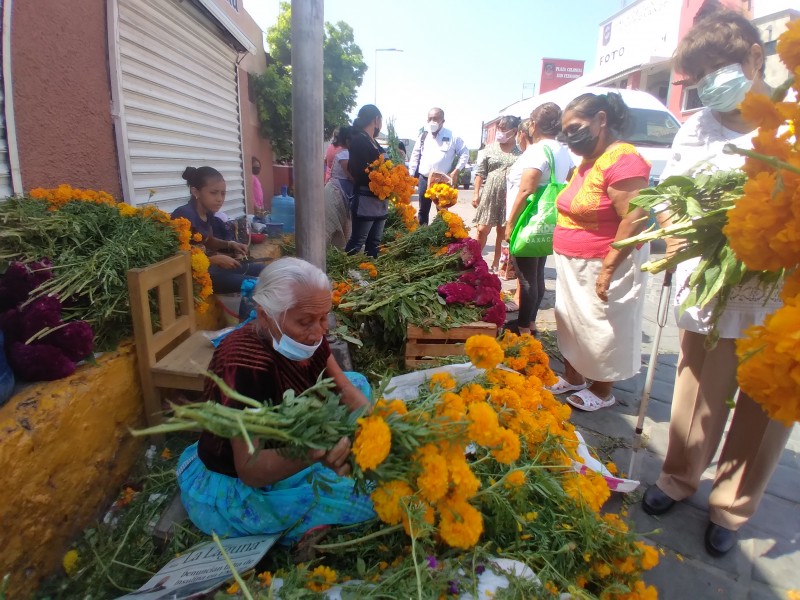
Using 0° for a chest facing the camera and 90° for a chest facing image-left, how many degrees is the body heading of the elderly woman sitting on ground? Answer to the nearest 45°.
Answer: approximately 315°

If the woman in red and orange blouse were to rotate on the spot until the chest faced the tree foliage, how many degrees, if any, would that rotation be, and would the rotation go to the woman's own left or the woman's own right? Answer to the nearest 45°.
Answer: approximately 90° to the woman's own right

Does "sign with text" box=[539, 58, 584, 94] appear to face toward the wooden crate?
yes

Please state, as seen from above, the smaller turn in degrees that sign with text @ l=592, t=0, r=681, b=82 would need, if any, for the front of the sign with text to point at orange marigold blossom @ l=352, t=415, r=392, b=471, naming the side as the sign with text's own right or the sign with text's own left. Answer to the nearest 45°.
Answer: approximately 45° to the sign with text's own left

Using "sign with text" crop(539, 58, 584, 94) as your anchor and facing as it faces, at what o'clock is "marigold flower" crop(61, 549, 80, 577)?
The marigold flower is roughly at 12 o'clock from the sign with text.

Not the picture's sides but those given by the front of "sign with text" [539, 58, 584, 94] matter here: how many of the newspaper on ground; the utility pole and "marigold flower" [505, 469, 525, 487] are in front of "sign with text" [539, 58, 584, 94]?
3
